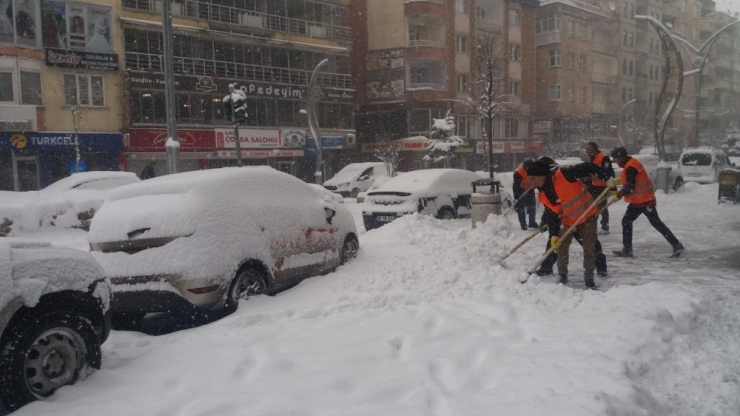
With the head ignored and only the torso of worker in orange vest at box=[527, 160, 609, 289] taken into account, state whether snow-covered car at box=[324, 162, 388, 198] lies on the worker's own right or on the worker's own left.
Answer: on the worker's own right

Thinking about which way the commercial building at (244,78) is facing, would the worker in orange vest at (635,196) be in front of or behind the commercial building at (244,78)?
in front

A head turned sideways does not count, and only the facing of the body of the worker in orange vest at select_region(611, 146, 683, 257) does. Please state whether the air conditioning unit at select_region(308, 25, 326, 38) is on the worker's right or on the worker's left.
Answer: on the worker's right

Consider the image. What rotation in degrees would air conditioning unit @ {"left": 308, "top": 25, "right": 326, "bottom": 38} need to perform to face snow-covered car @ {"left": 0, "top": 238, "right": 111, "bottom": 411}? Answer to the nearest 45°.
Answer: approximately 45° to its right

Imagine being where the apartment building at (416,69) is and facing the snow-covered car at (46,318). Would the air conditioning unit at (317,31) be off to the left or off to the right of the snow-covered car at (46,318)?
right

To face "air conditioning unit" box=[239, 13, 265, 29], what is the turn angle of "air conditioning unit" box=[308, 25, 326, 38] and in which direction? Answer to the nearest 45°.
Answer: approximately 90° to its right

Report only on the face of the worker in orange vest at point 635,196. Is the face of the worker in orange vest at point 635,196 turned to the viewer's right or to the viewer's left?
to the viewer's left

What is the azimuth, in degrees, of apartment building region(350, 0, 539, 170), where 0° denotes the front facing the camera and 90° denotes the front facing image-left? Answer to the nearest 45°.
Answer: approximately 315°

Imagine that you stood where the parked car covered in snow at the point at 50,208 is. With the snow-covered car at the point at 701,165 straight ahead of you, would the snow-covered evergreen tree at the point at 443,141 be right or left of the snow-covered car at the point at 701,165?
left

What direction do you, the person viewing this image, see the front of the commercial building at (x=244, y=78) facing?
facing the viewer and to the right of the viewer

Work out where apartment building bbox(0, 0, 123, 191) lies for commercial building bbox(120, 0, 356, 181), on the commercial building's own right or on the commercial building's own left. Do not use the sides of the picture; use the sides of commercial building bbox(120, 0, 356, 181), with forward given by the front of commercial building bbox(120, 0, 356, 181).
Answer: on the commercial building's own right
